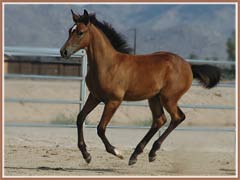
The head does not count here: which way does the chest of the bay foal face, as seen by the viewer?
to the viewer's left
